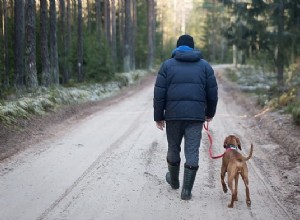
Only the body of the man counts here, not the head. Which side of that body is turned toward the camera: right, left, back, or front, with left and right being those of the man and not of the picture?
back
